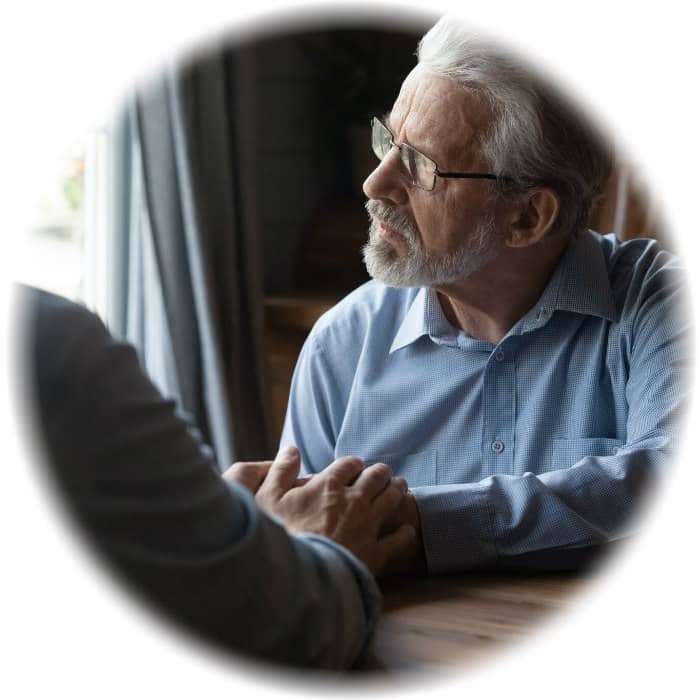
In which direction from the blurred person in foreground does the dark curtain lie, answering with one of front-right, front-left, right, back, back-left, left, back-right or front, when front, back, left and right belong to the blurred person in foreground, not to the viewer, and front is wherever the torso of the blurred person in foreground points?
front-left

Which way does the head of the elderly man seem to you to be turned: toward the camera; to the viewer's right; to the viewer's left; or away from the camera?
to the viewer's left

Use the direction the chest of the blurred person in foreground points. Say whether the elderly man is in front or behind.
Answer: in front

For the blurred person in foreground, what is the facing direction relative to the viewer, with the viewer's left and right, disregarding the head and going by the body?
facing away from the viewer and to the right of the viewer
